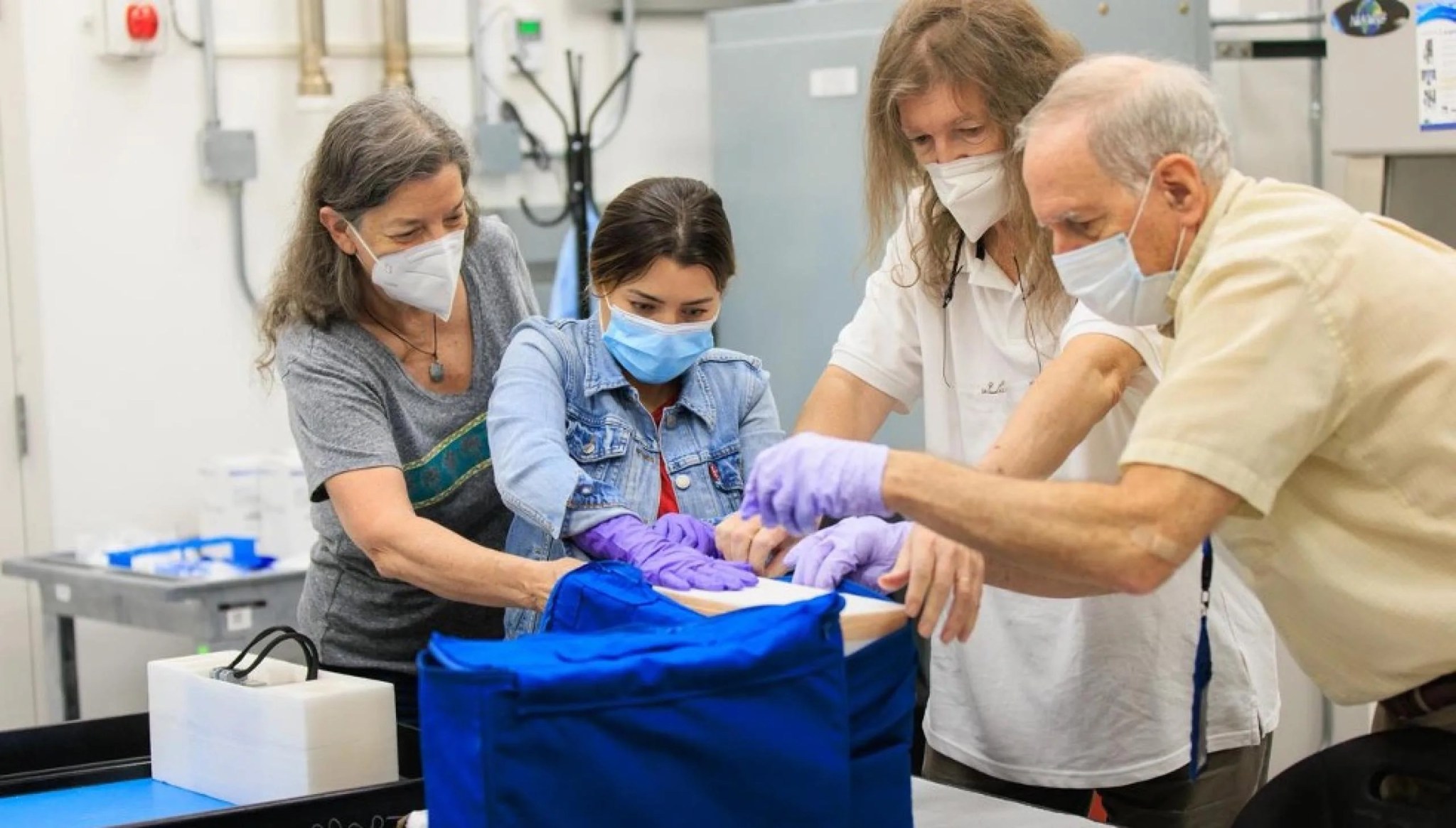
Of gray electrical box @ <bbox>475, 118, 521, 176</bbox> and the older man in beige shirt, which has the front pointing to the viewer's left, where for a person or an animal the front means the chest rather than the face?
the older man in beige shirt

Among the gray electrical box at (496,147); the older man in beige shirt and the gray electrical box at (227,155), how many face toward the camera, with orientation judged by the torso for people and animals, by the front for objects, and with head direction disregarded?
2

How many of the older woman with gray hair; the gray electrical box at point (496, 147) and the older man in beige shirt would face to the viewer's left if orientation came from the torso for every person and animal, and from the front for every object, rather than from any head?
1

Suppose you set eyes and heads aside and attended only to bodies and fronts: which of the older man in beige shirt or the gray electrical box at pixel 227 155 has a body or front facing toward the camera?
the gray electrical box

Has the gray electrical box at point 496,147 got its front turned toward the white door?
no

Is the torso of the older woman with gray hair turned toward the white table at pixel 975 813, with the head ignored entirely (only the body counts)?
yes

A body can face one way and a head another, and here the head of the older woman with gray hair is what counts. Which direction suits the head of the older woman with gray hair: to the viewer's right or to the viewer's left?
to the viewer's right

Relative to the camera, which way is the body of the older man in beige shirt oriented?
to the viewer's left

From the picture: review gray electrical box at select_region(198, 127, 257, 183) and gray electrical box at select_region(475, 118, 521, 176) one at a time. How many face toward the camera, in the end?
2

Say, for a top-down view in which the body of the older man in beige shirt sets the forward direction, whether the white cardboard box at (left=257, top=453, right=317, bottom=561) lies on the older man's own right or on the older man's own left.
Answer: on the older man's own right

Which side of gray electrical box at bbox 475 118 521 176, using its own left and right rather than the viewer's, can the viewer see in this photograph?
front

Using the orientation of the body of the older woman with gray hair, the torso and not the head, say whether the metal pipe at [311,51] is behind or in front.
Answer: behind

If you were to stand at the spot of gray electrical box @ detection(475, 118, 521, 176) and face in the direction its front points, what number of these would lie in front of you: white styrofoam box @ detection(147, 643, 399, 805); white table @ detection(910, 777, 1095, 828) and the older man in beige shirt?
3

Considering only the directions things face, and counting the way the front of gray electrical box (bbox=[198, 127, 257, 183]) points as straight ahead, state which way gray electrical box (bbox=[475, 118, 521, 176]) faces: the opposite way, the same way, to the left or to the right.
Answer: the same way

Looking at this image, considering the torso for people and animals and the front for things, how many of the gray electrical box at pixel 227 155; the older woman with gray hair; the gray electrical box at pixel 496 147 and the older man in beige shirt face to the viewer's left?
1

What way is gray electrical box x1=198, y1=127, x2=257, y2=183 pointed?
toward the camera

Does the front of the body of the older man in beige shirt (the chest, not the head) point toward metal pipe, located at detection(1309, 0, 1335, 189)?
no

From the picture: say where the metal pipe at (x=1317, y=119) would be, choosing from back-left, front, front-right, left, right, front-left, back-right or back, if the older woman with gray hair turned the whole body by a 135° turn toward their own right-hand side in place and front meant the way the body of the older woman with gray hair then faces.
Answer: back-right
